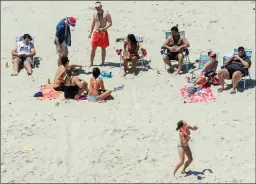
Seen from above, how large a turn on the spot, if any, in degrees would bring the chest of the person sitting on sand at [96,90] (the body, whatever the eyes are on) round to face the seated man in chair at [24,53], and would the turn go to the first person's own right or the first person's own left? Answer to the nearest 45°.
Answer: approximately 90° to the first person's own left

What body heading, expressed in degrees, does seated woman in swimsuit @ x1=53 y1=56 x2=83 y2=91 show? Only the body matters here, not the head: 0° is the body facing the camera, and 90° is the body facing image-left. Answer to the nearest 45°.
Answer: approximately 270°

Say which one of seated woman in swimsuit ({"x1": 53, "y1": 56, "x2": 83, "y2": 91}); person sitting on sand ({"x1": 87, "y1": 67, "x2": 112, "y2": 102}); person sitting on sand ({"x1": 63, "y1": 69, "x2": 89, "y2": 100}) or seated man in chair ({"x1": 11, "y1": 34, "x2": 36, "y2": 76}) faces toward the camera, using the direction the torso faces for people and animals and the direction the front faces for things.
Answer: the seated man in chair

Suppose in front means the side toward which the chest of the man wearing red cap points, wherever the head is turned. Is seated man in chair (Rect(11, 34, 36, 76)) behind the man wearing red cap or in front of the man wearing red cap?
behind

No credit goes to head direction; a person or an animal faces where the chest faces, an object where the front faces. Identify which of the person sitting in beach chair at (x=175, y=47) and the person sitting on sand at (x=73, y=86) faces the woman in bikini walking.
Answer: the person sitting in beach chair

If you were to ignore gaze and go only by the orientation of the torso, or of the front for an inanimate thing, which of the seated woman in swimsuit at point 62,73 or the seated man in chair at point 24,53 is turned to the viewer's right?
the seated woman in swimsuit

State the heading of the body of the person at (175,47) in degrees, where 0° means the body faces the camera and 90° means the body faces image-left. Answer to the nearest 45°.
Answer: approximately 0°

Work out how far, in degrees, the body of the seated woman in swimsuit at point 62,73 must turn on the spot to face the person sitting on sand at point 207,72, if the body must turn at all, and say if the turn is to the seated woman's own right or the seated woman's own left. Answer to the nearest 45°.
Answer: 0° — they already face them

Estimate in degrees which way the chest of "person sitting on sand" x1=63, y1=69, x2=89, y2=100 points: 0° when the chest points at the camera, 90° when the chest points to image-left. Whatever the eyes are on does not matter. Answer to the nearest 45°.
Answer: approximately 225°
